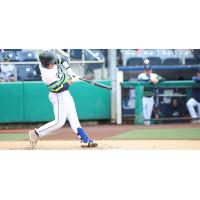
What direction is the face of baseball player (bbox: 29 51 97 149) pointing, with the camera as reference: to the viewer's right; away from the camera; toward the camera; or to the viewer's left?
to the viewer's right

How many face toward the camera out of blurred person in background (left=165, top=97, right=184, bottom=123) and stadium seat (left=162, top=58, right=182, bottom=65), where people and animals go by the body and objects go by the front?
2

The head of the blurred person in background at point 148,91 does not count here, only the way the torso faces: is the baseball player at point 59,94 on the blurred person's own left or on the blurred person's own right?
on the blurred person's own right

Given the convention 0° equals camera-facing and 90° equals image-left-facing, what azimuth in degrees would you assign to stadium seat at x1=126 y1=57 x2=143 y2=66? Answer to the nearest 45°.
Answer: approximately 0°

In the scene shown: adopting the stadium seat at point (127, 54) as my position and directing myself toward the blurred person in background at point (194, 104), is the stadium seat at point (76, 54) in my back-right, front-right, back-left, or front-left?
back-right
